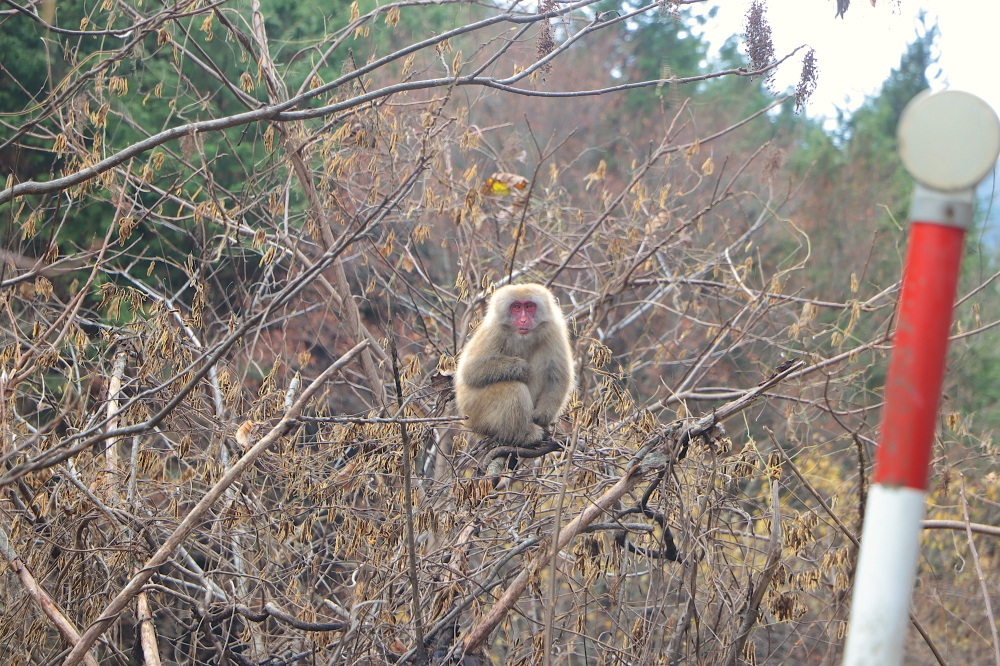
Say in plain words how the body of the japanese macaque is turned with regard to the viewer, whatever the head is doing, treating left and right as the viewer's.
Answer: facing the viewer and to the right of the viewer

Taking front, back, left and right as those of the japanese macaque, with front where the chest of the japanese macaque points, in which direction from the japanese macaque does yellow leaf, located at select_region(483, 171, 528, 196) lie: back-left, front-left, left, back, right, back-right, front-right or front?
back-left

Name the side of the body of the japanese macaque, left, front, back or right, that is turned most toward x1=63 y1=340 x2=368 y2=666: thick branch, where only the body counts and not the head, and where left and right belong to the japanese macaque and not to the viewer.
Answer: right

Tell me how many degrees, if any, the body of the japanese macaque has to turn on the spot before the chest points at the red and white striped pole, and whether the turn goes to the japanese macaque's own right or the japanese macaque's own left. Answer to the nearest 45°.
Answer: approximately 45° to the japanese macaque's own right
